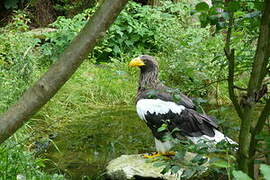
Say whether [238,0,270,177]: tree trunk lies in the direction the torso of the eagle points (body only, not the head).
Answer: no

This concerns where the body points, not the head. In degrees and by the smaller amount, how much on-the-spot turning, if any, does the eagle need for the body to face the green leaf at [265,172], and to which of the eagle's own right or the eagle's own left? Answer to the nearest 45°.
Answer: approximately 90° to the eagle's own left

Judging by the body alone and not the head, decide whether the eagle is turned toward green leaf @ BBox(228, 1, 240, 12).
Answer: no

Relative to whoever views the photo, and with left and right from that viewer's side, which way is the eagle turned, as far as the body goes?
facing to the left of the viewer
